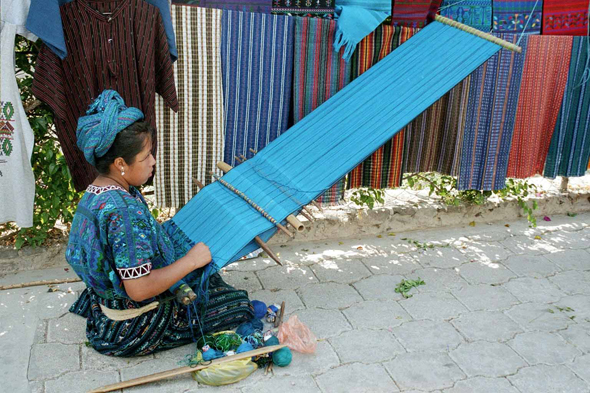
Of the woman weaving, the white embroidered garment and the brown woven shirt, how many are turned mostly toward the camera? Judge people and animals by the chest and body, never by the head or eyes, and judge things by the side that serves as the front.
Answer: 2

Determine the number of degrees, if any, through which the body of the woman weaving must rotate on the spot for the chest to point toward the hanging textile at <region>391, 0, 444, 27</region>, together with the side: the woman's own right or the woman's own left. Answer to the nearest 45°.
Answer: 0° — they already face it

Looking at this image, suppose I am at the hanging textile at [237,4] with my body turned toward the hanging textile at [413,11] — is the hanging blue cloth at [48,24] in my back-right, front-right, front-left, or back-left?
back-right

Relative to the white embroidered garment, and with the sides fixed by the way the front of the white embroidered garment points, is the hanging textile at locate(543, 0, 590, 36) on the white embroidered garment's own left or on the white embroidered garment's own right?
on the white embroidered garment's own left

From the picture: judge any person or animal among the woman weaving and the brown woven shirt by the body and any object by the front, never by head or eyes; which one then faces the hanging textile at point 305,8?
the woman weaving

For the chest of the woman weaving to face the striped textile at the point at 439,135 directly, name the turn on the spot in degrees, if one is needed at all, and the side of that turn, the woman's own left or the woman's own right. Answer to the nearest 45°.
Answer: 0° — they already face it

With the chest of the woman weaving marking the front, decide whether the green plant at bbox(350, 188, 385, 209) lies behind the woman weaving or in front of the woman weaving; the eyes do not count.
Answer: in front

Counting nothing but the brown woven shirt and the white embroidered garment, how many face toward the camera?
2

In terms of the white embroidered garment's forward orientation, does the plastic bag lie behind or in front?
in front

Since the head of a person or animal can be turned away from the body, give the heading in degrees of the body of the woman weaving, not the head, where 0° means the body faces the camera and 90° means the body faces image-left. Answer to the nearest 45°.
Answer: approximately 225°

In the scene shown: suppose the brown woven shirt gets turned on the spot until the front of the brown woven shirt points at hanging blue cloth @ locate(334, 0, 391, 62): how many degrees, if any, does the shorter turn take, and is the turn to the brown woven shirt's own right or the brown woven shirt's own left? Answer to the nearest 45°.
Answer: approximately 90° to the brown woven shirt's own left

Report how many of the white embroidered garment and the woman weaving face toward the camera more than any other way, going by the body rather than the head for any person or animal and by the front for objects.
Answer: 1

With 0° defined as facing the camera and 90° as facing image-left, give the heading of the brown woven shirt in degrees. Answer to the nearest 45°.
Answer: approximately 0°
